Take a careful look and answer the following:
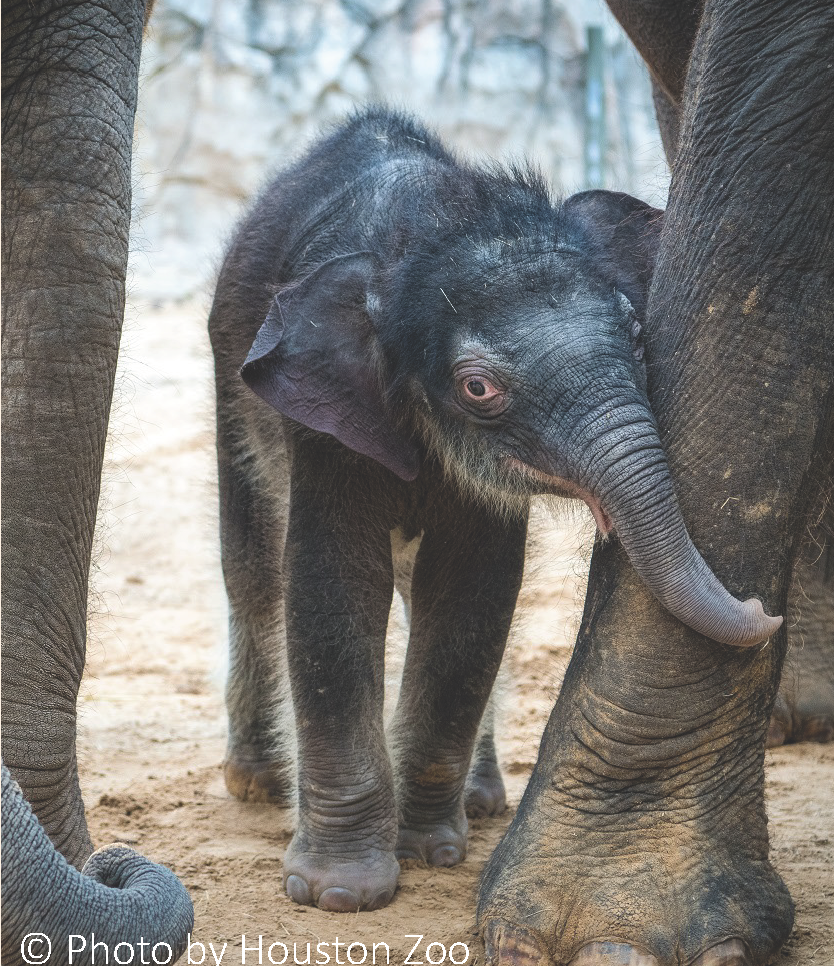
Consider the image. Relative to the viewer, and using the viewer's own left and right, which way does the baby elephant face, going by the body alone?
facing the viewer and to the right of the viewer
